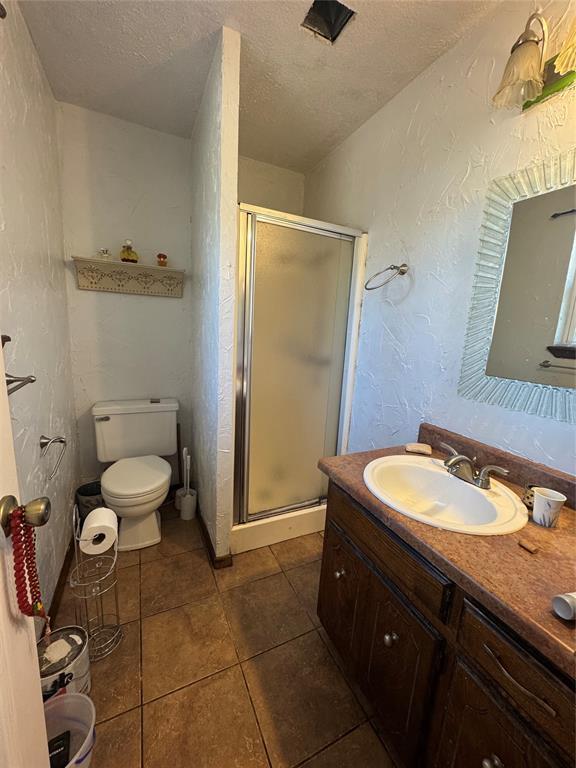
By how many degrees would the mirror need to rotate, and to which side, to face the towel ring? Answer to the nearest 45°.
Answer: approximately 90° to its right

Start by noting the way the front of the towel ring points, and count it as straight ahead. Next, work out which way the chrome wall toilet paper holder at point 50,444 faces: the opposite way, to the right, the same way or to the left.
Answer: the opposite way

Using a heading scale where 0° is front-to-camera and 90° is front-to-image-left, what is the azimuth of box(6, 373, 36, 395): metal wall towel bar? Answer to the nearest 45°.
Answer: approximately 270°

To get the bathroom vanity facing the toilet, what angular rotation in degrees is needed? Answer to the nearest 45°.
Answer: approximately 45° to its right

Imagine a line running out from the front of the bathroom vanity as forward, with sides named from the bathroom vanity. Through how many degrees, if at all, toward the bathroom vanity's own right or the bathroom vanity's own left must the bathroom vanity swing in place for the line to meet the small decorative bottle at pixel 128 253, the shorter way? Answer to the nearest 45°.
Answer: approximately 45° to the bathroom vanity's own right

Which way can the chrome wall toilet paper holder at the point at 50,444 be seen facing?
to the viewer's right

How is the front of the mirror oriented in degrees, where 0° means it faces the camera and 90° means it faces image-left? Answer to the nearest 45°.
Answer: approximately 45°

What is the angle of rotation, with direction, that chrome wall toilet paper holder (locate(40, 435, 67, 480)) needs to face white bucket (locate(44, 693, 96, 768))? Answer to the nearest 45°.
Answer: approximately 90° to its right
